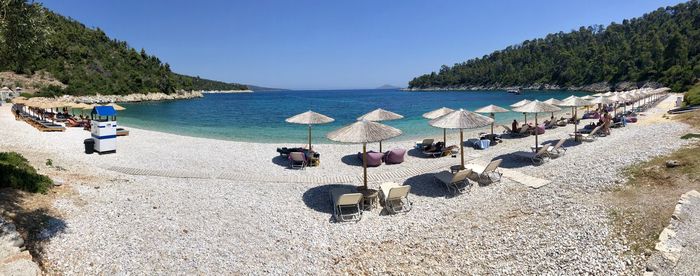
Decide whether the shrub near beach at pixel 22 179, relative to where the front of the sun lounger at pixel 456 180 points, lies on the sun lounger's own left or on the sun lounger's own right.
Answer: on the sun lounger's own left

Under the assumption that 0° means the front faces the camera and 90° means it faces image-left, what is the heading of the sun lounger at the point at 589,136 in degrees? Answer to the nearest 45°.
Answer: approximately 90°

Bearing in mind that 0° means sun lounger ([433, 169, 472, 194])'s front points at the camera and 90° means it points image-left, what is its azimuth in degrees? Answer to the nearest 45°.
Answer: approximately 135°

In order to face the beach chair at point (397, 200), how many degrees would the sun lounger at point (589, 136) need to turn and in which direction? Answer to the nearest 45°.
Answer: approximately 90° to its left

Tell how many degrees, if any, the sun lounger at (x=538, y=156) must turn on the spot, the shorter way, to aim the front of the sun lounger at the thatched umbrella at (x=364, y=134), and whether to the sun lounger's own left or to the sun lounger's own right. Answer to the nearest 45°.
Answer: approximately 90° to the sun lounger's own left

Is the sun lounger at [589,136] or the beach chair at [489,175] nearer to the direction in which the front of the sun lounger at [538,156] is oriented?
the sun lounger

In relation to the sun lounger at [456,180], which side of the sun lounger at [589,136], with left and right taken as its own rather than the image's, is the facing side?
left

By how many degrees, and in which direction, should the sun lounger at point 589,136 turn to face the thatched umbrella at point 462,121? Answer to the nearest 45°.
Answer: approximately 90° to its left

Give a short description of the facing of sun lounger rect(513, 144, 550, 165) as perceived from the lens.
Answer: facing away from the viewer and to the left of the viewer

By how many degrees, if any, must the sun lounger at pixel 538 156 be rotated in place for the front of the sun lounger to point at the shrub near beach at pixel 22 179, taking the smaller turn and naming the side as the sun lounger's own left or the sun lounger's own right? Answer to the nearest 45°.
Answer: approximately 90° to the sun lounger's own left
